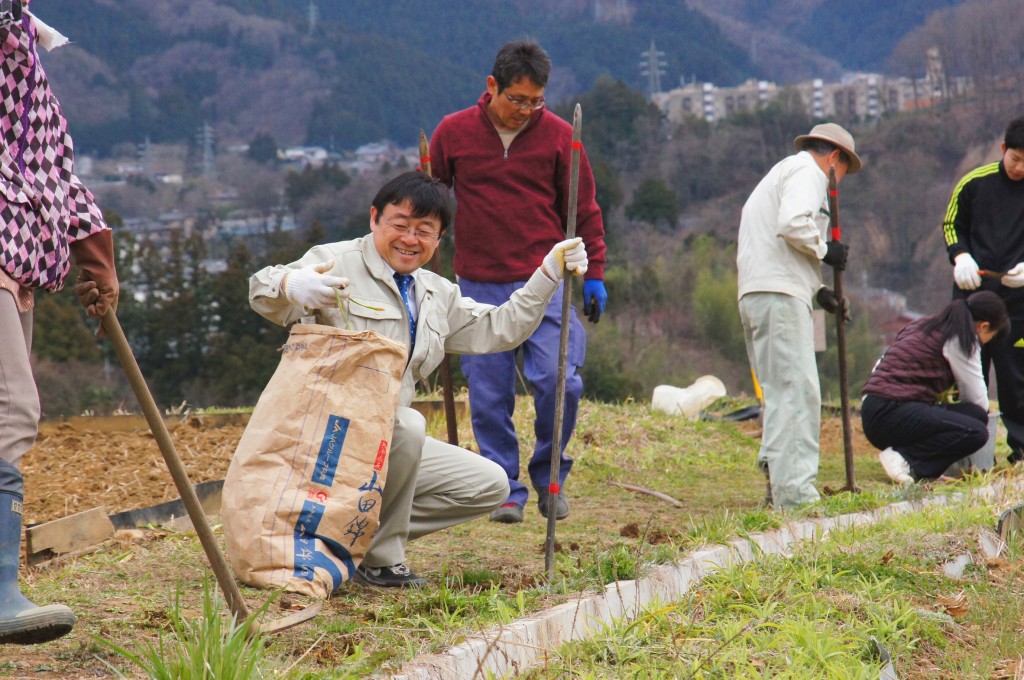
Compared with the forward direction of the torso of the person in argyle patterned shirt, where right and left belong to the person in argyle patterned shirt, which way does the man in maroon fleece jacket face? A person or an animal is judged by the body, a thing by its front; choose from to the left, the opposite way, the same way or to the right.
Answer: to the right

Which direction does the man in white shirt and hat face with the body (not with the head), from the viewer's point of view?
to the viewer's right

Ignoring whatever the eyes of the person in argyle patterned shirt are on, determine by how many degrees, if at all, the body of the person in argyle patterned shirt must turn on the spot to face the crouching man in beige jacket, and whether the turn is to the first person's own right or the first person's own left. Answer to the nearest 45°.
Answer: approximately 45° to the first person's own left

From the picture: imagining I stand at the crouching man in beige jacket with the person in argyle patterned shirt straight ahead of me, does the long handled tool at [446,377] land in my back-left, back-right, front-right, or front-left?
back-right

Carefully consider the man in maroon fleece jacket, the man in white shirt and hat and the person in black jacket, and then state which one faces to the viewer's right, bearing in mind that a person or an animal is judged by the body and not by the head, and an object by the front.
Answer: the man in white shirt and hat

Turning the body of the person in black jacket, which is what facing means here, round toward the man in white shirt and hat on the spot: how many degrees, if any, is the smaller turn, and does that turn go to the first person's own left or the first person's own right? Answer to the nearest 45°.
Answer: approximately 45° to the first person's own right

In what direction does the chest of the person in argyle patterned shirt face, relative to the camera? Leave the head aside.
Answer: to the viewer's right

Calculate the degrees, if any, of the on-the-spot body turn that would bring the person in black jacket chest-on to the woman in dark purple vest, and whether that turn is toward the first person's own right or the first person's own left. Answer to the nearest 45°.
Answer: approximately 45° to the first person's own right

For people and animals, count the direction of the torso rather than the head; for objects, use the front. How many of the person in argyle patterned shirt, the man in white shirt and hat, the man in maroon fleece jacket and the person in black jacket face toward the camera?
2

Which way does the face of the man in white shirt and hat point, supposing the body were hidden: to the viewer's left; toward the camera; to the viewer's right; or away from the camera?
to the viewer's right
